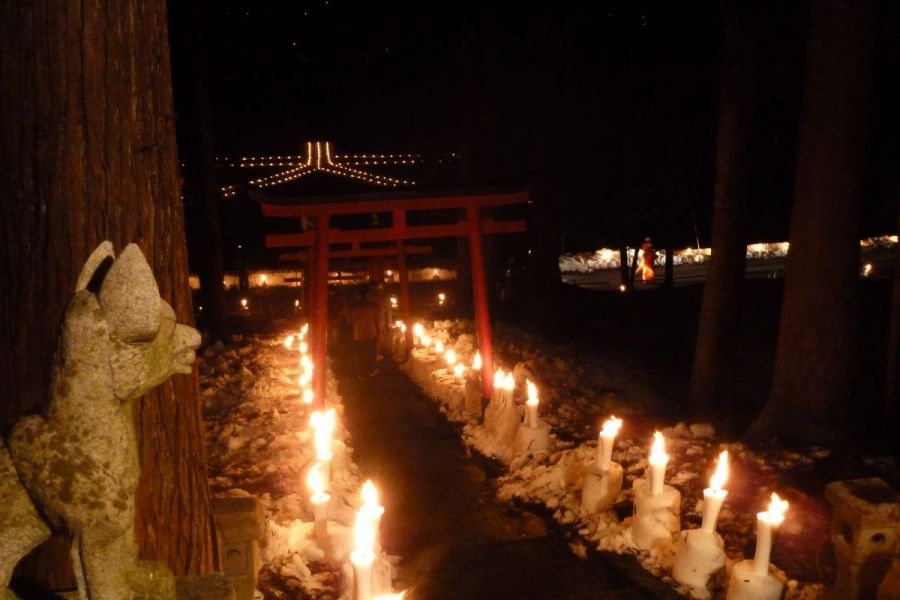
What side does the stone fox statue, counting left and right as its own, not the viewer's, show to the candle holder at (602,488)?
front

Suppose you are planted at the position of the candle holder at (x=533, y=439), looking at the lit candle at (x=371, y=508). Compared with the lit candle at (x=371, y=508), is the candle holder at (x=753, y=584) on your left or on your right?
left

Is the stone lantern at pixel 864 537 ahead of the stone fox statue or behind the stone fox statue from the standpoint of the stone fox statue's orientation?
ahead

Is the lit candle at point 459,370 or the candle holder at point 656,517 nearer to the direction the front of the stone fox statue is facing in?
the candle holder

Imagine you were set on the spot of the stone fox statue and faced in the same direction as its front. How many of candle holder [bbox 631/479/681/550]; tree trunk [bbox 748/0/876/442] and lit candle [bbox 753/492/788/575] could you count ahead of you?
3

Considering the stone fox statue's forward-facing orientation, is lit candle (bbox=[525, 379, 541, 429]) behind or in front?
in front

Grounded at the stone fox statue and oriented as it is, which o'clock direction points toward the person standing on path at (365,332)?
The person standing on path is roughly at 10 o'clock from the stone fox statue.

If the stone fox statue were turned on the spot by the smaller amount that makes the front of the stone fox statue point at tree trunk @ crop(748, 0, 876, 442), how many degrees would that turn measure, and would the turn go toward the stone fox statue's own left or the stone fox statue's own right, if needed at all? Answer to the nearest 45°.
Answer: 0° — it already faces it

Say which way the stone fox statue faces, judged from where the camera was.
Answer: facing to the right of the viewer

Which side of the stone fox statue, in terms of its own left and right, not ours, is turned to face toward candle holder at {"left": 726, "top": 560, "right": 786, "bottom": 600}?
front
